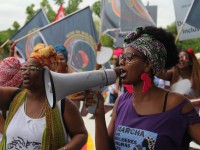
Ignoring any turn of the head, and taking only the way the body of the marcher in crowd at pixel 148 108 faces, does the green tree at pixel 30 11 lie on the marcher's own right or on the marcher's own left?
on the marcher's own right

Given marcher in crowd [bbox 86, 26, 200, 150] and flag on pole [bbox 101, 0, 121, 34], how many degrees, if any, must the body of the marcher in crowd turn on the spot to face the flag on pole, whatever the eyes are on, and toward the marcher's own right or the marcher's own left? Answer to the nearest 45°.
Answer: approximately 135° to the marcher's own right

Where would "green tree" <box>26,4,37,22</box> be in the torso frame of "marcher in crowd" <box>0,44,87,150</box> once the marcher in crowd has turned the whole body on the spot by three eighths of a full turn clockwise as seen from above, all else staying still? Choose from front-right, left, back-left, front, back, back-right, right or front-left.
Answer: front

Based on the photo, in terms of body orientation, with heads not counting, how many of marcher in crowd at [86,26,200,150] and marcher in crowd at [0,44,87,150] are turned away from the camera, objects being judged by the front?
0

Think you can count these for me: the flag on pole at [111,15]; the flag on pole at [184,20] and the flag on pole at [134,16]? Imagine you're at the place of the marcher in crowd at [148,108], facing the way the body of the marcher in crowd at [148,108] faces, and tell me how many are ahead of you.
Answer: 0

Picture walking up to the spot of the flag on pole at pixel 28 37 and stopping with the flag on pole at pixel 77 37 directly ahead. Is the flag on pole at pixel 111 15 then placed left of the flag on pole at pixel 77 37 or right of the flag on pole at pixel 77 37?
left

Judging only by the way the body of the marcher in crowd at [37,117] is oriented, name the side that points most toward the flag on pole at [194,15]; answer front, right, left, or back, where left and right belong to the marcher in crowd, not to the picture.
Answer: back

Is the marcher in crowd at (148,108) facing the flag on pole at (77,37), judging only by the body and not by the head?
no

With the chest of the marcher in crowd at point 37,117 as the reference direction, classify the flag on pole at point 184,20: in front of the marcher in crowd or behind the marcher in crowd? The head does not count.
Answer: behind

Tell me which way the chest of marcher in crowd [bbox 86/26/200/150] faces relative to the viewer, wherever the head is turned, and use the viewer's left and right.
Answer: facing the viewer and to the left of the viewer

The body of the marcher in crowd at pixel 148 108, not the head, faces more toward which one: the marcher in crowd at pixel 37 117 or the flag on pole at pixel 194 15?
the marcher in crowd

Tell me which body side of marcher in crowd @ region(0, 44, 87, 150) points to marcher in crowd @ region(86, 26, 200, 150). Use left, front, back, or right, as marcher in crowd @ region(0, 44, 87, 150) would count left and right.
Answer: left

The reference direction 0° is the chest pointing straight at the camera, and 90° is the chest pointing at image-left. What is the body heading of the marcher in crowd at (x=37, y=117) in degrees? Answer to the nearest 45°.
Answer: approximately 45°

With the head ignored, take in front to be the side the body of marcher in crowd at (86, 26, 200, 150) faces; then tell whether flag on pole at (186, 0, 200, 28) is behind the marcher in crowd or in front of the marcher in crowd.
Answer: behind
